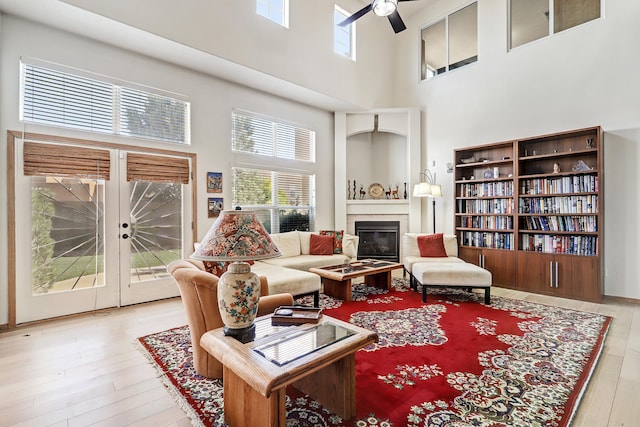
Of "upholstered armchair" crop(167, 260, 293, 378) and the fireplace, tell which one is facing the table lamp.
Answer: the fireplace

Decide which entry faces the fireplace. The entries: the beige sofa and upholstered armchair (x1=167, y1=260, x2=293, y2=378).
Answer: the upholstered armchair

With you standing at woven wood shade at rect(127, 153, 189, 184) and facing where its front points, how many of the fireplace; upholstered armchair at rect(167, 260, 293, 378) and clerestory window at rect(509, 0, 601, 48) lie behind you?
0

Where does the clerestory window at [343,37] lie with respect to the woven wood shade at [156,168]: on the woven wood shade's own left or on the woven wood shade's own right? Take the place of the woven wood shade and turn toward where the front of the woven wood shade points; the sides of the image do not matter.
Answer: on the woven wood shade's own left

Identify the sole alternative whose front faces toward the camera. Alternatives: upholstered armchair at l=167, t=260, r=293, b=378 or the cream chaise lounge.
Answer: the cream chaise lounge

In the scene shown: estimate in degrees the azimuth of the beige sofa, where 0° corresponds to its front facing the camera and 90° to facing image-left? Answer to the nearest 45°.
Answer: approximately 315°

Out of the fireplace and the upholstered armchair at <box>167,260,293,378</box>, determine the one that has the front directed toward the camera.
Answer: the fireplace

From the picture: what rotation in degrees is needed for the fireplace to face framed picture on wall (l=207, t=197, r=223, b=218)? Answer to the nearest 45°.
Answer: approximately 45° to its right

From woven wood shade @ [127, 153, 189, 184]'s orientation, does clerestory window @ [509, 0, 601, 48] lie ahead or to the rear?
ahead

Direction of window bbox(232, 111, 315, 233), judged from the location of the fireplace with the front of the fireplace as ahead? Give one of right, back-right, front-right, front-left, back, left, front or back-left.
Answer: front-right

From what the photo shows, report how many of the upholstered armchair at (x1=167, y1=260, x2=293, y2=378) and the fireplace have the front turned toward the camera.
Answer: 1

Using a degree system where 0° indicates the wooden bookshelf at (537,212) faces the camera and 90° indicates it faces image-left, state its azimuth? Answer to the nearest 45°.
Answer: approximately 45°

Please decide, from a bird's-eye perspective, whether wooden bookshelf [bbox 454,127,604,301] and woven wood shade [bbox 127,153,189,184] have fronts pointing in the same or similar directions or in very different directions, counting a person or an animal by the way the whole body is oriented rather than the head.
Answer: very different directions

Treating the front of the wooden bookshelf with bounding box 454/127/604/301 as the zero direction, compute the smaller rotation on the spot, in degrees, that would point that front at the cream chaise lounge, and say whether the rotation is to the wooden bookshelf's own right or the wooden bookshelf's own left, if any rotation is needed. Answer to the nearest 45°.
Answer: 0° — it already faces it

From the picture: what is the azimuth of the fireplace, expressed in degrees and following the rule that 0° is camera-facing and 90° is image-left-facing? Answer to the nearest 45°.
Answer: approximately 0°

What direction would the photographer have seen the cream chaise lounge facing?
facing the viewer

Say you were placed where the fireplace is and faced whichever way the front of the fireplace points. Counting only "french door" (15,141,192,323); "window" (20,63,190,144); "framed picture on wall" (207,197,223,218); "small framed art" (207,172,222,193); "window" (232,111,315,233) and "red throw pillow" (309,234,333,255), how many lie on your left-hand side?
0

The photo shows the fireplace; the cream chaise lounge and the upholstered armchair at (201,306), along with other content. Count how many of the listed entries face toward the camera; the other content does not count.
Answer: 2

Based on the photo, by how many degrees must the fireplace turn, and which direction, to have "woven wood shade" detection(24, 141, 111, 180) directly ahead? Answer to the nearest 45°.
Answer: approximately 45° to its right

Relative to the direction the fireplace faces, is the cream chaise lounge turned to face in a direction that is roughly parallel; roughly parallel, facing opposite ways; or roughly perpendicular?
roughly parallel

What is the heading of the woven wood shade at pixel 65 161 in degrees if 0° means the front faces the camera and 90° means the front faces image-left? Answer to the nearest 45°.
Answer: approximately 315°
